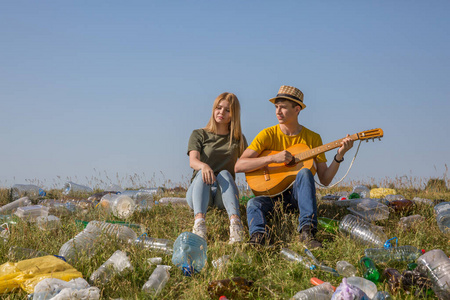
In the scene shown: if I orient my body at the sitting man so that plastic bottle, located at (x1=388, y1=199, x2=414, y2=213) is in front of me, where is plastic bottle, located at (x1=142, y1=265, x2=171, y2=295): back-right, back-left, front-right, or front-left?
back-right

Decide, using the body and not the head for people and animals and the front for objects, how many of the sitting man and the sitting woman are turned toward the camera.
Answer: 2

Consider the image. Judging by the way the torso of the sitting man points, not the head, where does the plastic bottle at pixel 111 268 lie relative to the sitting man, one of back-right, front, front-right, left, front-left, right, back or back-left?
front-right

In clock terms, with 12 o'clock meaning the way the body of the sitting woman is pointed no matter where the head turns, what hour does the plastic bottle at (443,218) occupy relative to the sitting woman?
The plastic bottle is roughly at 9 o'clock from the sitting woman.

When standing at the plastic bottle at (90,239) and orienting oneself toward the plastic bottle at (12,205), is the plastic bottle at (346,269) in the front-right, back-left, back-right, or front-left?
back-right
